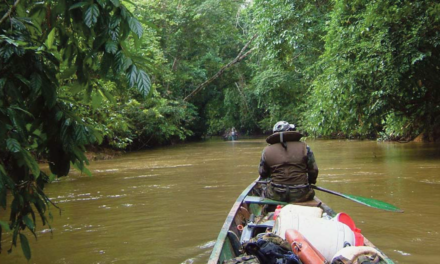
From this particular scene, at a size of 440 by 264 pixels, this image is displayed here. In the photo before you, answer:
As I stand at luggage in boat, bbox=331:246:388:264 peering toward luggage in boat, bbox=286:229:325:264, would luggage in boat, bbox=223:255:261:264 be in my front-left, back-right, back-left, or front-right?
front-left

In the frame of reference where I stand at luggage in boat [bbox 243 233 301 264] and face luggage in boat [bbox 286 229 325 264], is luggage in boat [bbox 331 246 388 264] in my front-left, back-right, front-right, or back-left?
front-right

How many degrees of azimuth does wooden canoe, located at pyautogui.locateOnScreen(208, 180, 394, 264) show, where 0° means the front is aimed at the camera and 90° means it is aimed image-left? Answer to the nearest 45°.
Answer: approximately 180°
